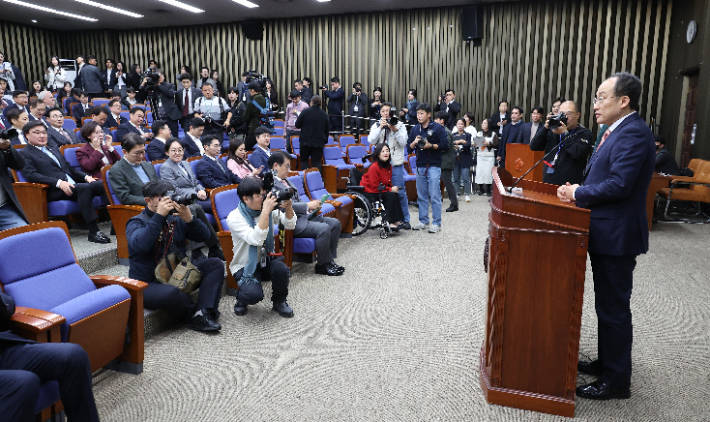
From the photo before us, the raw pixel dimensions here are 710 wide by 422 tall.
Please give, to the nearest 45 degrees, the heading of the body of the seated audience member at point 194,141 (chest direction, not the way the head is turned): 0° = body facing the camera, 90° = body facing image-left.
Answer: approximately 315°

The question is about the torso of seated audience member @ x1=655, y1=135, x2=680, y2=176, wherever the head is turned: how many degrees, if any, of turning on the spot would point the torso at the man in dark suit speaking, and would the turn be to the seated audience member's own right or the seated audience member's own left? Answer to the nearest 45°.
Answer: approximately 45° to the seated audience member's own left

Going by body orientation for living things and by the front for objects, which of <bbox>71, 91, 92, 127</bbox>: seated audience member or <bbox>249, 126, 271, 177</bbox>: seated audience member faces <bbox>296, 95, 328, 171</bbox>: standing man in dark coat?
<bbox>71, 91, 92, 127</bbox>: seated audience member

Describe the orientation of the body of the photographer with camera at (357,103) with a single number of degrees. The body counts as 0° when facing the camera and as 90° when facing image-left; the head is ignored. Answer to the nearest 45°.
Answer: approximately 0°

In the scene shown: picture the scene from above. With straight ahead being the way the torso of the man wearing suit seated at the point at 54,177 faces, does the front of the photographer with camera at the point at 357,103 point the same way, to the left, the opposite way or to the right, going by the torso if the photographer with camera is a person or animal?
to the right

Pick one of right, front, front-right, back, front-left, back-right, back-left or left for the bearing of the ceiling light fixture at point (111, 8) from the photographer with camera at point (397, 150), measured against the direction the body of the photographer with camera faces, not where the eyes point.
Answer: back-right

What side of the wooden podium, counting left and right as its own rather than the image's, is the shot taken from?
left

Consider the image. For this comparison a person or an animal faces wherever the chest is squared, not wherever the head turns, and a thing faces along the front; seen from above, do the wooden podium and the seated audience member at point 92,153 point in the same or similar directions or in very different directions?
very different directions

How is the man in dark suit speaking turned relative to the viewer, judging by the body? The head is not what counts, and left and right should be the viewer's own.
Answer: facing to the left of the viewer

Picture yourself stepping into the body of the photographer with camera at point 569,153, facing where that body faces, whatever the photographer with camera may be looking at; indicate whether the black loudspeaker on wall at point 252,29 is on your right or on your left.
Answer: on your right

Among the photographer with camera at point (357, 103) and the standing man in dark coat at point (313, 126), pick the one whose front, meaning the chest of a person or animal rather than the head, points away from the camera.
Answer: the standing man in dark coat

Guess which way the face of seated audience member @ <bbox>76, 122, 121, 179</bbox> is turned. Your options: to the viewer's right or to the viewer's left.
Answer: to the viewer's right

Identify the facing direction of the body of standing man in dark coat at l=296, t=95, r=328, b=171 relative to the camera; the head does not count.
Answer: away from the camera

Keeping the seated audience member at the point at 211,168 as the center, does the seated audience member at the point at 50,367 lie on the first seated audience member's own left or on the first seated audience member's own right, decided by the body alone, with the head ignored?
on the first seated audience member's own right
